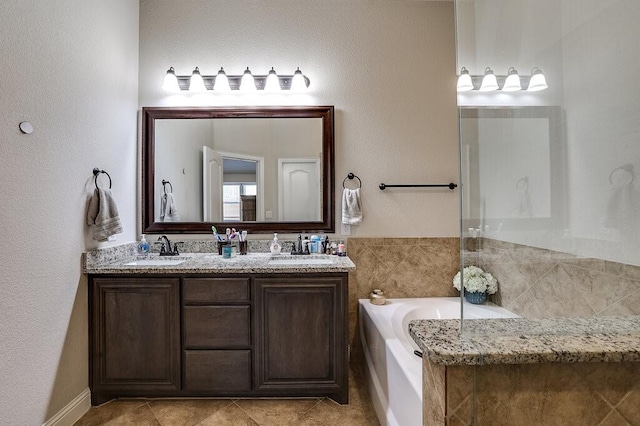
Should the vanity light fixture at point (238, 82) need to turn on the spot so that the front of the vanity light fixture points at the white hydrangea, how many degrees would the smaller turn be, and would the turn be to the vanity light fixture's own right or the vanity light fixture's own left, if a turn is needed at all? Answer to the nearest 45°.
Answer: approximately 45° to the vanity light fixture's own left

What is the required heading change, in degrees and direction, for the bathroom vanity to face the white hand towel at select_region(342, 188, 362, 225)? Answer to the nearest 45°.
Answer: approximately 90° to its left

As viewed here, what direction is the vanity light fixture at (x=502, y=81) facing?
toward the camera

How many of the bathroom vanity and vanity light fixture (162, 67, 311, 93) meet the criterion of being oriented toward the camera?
2

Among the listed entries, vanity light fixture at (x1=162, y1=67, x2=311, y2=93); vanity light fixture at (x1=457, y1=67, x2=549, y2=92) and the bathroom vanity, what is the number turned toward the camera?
3

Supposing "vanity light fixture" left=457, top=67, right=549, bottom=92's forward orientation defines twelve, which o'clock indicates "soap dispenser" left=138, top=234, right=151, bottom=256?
The soap dispenser is roughly at 3 o'clock from the vanity light fixture.

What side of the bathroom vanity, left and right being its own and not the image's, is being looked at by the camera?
front
